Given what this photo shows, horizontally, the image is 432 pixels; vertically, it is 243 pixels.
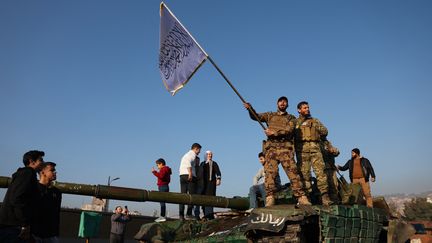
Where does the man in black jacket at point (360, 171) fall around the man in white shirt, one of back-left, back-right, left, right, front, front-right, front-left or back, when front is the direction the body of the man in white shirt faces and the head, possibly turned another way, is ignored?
front

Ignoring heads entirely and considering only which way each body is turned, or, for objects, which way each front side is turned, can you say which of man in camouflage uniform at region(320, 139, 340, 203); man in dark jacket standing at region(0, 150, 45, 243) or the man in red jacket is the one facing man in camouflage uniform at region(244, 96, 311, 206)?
the man in dark jacket standing

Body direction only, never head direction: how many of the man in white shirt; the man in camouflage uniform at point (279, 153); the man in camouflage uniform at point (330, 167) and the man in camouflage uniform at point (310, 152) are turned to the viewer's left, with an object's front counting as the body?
0

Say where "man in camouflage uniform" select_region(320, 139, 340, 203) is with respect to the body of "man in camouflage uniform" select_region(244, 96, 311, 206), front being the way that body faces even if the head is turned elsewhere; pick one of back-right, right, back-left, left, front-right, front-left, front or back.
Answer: back-left

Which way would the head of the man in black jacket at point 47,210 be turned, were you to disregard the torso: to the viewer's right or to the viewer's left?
to the viewer's right

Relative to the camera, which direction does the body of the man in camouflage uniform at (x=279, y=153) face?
toward the camera

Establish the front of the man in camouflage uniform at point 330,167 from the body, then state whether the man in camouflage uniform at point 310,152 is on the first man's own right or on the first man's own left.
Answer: on the first man's own right

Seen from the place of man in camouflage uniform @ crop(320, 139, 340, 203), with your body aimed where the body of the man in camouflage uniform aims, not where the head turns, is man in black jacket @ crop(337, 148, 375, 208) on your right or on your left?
on your left

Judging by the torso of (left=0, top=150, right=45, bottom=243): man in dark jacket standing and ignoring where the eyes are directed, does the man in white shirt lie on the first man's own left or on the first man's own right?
on the first man's own left

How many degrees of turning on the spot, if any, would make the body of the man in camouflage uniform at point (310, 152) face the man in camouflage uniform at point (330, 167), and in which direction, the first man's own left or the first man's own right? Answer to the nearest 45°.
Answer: approximately 180°

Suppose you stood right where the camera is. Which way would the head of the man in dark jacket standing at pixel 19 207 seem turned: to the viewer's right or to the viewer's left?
to the viewer's right

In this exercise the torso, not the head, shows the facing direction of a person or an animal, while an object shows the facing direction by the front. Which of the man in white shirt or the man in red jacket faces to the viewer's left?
the man in red jacket
